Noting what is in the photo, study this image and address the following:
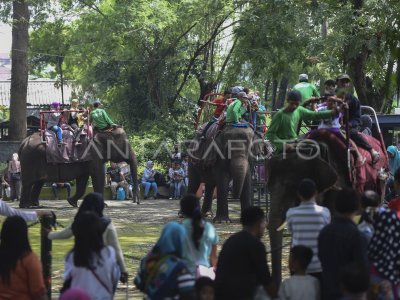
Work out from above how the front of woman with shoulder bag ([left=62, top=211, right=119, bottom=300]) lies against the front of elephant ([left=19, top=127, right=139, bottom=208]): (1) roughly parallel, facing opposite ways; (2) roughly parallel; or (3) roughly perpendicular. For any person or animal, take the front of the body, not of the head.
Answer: roughly perpendicular

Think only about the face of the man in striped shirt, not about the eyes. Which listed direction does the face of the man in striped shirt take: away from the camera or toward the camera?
away from the camera

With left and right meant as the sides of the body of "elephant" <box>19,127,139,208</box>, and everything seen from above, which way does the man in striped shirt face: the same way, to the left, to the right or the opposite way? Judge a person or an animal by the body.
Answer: to the left

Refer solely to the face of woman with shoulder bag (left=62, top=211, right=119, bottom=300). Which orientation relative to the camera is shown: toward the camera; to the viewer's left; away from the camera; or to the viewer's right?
away from the camera

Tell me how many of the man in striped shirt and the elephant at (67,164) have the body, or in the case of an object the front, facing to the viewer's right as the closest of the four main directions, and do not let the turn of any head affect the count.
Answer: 1

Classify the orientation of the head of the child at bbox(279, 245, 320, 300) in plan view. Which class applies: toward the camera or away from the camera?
away from the camera

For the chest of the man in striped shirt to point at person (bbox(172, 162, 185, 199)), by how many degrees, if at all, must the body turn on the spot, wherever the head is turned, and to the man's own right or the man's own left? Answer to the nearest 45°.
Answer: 0° — they already face them

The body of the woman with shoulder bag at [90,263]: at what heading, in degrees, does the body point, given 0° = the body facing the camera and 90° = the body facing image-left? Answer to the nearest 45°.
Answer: approximately 180°

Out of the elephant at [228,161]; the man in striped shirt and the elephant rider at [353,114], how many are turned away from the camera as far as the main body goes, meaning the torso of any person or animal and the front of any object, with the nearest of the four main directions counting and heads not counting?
1

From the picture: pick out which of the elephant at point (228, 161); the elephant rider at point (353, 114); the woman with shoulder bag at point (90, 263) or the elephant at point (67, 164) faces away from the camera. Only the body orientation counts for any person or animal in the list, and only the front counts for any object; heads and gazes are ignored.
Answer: the woman with shoulder bag

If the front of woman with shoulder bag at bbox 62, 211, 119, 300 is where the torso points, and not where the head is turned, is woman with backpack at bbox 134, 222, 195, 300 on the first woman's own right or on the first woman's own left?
on the first woman's own right

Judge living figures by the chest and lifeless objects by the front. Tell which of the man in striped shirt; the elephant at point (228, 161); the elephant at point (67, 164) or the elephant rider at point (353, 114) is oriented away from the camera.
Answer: the man in striped shirt

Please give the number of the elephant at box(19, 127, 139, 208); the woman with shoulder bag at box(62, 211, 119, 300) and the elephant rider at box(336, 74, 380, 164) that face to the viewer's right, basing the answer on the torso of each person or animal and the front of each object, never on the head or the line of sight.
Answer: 1

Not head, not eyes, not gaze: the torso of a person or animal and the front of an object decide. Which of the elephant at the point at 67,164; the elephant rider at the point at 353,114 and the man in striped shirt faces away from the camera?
the man in striped shirt

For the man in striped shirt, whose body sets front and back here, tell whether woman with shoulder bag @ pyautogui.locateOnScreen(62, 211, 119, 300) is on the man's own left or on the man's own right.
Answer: on the man's own left
